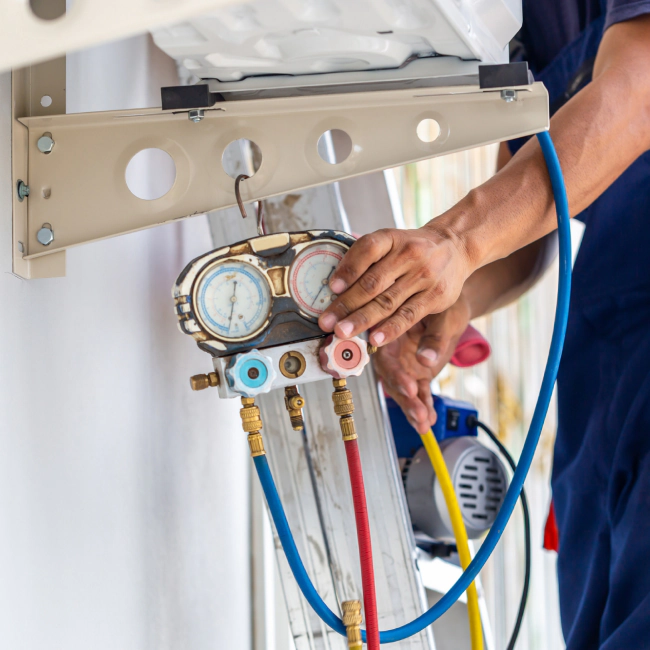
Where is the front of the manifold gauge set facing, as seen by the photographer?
facing the viewer
